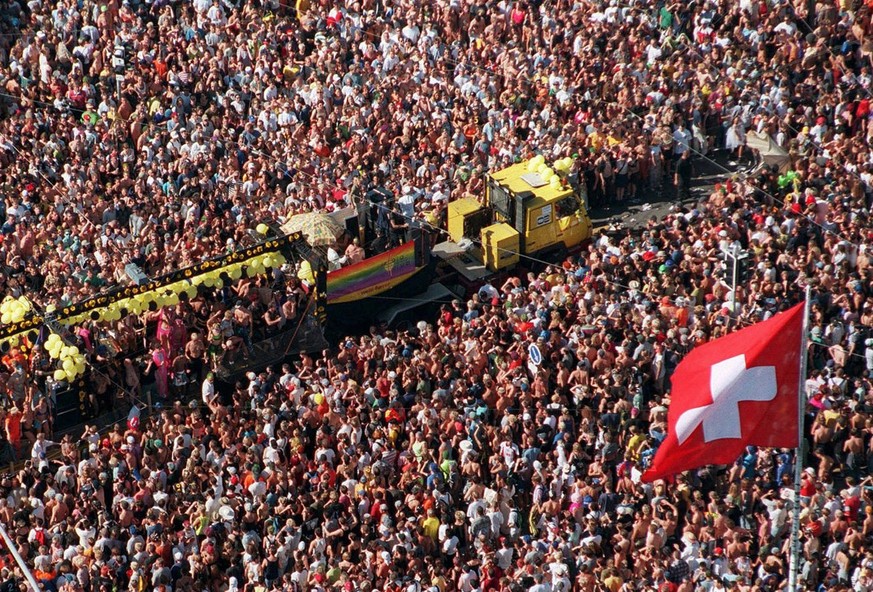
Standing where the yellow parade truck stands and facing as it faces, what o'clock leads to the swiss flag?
The swiss flag is roughly at 4 o'clock from the yellow parade truck.

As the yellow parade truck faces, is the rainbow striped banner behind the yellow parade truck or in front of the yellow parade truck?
behind

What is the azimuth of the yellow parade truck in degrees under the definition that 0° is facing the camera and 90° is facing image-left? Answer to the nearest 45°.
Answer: approximately 225°

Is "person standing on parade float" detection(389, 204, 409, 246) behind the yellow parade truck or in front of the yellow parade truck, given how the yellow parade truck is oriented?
behind

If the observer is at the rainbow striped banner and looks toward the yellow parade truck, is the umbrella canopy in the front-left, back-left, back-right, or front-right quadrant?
back-left

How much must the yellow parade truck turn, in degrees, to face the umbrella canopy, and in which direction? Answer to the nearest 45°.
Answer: approximately 135° to its left
